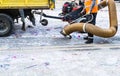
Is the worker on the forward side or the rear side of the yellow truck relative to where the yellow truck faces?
on the rear side

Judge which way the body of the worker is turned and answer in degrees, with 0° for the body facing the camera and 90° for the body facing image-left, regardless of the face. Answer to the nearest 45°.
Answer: approximately 90°

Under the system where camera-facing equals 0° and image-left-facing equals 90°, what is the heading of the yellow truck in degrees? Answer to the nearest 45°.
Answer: approximately 90°

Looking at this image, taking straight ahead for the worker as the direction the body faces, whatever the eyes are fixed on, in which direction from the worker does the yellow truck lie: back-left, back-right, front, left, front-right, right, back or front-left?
front

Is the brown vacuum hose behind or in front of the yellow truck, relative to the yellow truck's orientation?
behind
